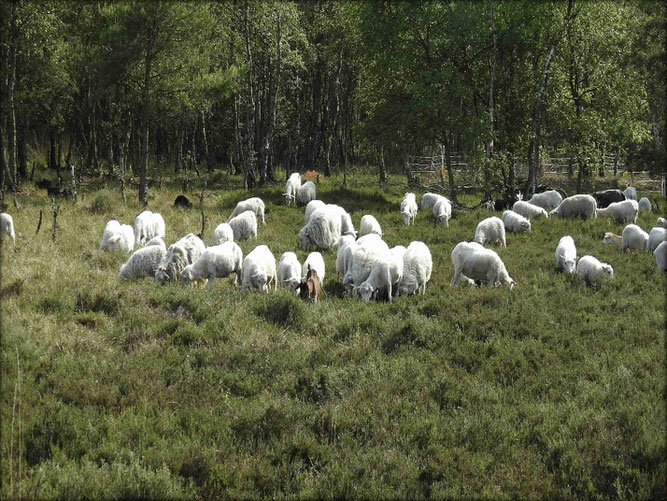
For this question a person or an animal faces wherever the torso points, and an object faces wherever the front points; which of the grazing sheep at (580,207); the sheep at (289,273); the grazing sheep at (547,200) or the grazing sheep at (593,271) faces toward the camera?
the sheep at (289,273)

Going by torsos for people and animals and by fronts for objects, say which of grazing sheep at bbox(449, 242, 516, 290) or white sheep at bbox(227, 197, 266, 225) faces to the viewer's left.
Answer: the white sheep

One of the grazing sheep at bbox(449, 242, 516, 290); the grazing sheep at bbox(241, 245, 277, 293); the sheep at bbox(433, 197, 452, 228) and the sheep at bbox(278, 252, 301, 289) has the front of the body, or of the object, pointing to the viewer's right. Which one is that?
the grazing sheep at bbox(449, 242, 516, 290)

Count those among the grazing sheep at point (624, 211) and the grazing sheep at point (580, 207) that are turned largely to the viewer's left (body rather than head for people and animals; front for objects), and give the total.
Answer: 2

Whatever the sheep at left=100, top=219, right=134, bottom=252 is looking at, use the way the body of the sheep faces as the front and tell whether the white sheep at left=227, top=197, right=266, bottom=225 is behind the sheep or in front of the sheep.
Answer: behind

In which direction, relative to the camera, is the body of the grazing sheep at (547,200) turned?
to the viewer's left

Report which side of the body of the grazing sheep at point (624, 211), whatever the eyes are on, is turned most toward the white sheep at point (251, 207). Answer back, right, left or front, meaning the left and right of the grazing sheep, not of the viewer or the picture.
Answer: front

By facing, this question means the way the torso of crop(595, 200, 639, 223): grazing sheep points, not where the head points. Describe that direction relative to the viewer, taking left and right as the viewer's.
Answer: facing to the left of the viewer

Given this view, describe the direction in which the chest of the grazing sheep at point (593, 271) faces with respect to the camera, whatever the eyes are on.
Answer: to the viewer's right

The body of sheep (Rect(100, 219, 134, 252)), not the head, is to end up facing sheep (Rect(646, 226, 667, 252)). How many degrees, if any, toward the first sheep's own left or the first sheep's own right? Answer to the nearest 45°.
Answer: approximately 135° to the first sheep's own left

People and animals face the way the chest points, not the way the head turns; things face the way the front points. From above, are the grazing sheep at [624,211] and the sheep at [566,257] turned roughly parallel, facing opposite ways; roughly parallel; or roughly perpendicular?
roughly perpendicular

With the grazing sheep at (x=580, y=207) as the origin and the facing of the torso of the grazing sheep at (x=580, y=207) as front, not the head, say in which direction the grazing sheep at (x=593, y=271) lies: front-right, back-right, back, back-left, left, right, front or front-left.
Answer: left
